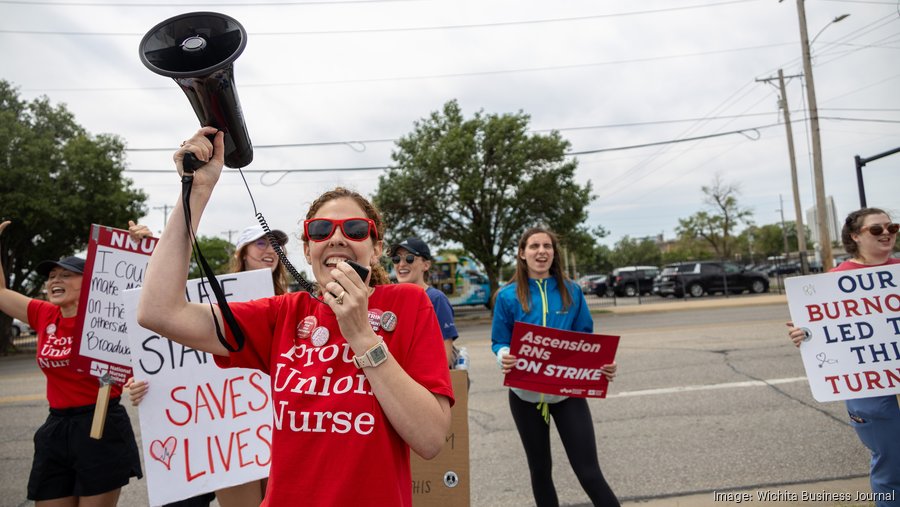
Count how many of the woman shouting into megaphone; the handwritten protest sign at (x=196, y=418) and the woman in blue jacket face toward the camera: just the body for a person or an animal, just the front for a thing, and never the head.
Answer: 3

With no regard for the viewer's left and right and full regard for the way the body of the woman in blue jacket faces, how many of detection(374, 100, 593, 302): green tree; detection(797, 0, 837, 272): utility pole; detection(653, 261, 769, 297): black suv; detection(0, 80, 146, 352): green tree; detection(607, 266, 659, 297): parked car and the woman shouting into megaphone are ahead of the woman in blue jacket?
1

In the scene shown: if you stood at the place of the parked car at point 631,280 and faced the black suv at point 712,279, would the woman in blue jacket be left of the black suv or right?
right

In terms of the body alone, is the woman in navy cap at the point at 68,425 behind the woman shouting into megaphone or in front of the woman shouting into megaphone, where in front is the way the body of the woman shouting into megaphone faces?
behind

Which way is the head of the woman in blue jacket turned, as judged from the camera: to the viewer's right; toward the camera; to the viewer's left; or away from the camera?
toward the camera

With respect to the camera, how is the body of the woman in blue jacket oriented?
toward the camera

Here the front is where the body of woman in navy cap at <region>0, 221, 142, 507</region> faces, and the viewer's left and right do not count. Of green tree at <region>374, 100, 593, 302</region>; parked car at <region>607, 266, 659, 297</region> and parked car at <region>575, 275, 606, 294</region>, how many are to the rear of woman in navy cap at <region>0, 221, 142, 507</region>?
3

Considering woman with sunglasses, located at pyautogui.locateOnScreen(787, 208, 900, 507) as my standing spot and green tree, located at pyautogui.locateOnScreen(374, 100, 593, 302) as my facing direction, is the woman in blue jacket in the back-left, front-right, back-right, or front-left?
front-left

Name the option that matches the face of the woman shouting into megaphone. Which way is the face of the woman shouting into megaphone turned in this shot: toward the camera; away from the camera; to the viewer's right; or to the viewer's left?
toward the camera

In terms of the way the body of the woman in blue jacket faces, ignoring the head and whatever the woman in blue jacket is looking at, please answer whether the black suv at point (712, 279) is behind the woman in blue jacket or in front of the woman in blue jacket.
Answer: behind
